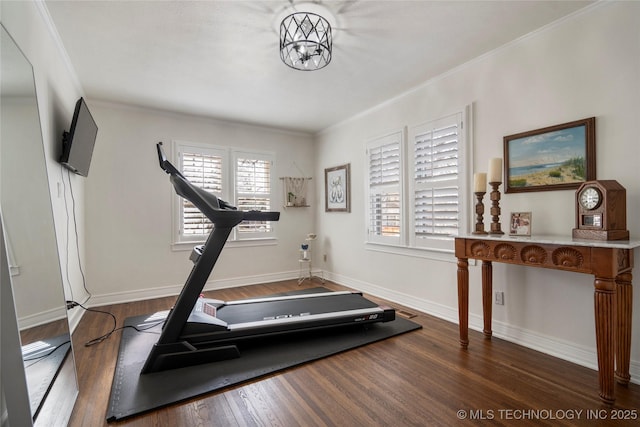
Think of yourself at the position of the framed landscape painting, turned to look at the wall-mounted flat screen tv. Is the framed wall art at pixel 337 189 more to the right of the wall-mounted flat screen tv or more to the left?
right

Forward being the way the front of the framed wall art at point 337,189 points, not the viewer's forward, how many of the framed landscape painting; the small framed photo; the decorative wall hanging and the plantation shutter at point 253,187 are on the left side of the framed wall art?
2

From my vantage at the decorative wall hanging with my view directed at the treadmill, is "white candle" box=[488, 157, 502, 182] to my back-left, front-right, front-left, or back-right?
front-left

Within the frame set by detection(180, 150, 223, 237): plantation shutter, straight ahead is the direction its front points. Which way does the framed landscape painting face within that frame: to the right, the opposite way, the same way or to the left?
to the right

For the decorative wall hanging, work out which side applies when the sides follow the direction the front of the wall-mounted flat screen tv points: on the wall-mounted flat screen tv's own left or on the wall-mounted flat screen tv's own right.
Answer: on the wall-mounted flat screen tv's own left

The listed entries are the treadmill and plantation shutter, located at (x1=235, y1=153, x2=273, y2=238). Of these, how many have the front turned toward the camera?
1

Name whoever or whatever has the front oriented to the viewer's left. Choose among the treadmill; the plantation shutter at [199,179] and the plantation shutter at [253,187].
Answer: the treadmill

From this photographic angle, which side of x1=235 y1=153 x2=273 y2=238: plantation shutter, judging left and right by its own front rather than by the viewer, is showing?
front

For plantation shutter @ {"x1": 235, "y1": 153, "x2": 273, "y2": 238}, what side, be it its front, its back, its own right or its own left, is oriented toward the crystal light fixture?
front

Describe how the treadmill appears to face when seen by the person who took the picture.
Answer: facing to the left of the viewer

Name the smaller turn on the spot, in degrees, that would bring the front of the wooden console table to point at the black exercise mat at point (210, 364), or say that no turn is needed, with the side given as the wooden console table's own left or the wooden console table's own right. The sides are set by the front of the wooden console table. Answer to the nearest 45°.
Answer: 0° — it already faces it

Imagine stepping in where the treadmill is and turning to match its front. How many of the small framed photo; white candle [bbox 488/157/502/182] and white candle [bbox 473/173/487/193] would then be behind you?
3

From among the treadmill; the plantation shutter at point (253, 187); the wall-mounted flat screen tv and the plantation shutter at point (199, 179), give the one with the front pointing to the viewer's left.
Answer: the treadmill

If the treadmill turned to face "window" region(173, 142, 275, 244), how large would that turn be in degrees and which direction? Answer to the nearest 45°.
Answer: approximately 90° to its right

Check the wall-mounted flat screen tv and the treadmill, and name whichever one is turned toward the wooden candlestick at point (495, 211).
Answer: the wall-mounted flat screen tv

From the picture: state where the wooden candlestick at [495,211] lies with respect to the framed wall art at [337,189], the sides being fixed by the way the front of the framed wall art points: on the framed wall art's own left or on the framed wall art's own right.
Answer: on the framed wall art's own left

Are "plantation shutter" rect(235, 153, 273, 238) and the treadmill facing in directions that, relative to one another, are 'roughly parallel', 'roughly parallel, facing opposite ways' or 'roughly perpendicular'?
roughly perpendicular
